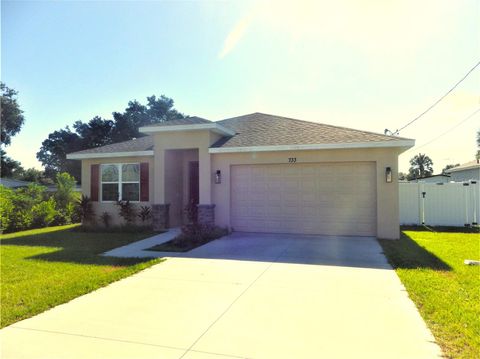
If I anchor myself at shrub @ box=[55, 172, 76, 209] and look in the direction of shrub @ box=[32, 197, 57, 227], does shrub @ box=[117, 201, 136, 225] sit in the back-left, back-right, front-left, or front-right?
front-left

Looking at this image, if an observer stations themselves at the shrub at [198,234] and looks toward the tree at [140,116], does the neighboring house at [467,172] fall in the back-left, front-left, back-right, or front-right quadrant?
front-right

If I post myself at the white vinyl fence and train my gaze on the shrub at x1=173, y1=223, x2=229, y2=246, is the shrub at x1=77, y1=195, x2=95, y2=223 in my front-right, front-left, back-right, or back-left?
front-right

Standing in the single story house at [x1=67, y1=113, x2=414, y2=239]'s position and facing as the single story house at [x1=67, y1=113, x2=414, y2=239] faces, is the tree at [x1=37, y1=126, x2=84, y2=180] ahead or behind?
behind

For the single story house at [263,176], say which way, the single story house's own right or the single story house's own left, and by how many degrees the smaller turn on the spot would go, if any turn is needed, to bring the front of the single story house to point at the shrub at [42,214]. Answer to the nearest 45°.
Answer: approximately 90° to the single story house's own right

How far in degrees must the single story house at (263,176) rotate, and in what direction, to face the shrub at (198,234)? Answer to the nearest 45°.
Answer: approximately 45° to its right

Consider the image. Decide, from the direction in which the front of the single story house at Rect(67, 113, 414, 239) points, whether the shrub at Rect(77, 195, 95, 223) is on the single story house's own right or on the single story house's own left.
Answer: on the single story house's own right

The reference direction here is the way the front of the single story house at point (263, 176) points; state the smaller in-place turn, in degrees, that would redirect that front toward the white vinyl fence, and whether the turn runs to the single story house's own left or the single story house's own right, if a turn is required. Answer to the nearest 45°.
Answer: approximately 90° to the single story house's own left

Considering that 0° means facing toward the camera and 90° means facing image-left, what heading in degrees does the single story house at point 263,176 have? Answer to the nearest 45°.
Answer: approximately 0°

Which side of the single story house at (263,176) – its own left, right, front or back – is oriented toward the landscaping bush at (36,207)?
right

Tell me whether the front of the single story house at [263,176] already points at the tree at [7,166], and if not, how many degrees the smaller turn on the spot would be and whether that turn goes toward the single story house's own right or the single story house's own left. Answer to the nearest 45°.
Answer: approximately 135° to the single story house's own right

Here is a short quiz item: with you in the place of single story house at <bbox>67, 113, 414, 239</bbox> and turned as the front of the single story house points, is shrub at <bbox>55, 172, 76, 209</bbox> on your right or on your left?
on your right

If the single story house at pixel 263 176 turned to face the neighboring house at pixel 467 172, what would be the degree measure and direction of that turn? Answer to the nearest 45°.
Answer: approximately 135° to its left
